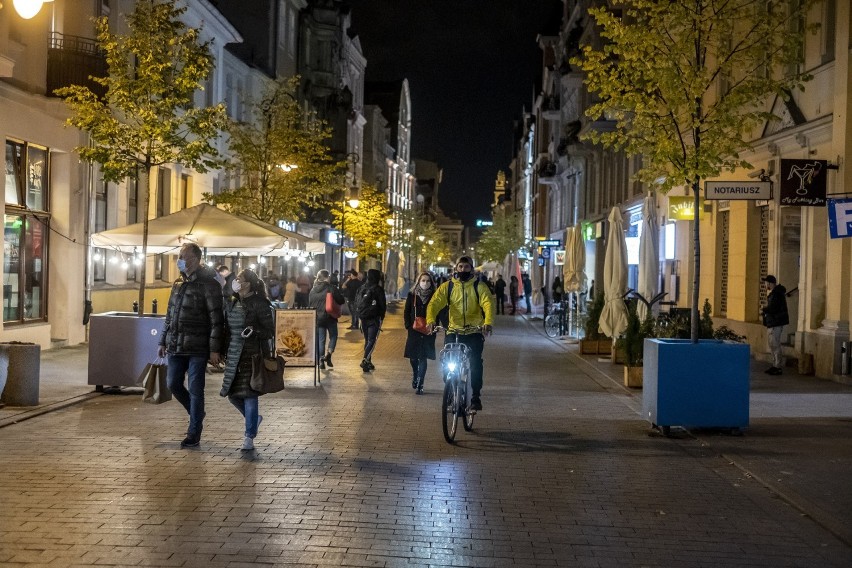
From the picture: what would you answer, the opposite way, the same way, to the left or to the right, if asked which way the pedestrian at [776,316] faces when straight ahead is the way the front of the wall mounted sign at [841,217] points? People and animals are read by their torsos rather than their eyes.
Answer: to the right

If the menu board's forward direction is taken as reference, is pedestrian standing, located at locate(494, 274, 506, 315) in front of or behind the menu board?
behind

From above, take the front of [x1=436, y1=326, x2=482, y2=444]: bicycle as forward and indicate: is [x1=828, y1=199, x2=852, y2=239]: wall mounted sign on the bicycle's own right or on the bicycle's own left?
on the bicycle's own left

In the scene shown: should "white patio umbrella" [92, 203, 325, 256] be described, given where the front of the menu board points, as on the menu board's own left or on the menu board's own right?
on the menu board's own right

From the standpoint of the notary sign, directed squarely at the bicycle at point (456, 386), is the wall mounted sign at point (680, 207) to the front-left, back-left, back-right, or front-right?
back-right

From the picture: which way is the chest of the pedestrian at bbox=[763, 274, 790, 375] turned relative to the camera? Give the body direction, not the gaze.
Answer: to the viewer's left

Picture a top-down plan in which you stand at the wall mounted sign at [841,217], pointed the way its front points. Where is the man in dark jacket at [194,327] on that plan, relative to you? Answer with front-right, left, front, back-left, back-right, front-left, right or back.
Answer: front-right

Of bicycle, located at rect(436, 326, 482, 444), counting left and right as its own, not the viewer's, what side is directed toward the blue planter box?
left

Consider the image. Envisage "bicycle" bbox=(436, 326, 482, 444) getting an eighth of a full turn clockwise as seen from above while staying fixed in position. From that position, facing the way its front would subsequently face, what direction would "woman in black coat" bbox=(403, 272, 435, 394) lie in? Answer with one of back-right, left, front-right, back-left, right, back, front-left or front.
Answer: back-right

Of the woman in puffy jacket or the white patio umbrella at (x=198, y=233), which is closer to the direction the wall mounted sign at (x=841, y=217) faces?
the woman in puffy jacket
